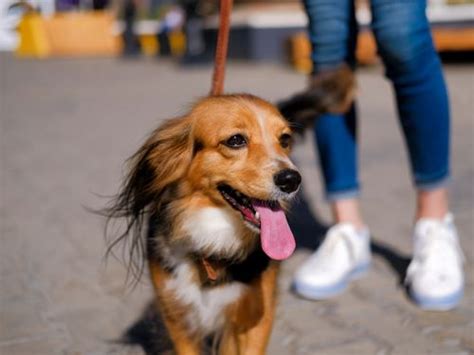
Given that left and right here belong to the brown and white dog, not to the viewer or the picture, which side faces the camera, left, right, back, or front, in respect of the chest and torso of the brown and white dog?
front

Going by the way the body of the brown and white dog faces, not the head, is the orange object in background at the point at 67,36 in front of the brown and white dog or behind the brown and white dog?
behind
